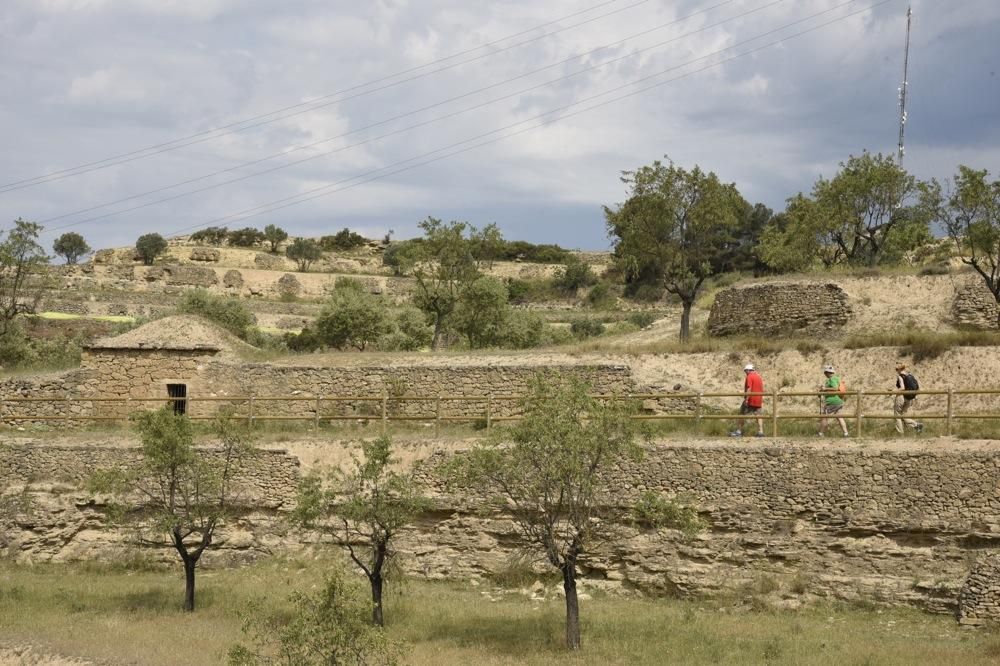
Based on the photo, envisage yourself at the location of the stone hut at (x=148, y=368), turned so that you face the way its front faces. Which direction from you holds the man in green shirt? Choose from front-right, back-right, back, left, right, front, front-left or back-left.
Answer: front-left

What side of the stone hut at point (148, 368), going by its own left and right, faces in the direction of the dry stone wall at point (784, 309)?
left

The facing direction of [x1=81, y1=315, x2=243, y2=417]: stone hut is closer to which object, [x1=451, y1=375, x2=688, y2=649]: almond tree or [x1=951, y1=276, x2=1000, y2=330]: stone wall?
the almond tree

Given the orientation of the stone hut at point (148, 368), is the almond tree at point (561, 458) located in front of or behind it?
in front

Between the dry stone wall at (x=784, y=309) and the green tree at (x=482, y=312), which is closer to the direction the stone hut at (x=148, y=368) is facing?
the dry stone wall

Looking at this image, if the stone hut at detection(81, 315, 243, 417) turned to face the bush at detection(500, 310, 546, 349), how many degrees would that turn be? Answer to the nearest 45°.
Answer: approximately 135° to its left

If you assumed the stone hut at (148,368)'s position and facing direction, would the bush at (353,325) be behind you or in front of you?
behind

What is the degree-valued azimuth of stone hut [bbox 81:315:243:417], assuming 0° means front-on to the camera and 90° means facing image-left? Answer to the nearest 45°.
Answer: approximately 0°

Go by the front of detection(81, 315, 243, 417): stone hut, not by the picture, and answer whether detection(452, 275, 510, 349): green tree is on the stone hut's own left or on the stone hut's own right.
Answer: on the stone hut's own left

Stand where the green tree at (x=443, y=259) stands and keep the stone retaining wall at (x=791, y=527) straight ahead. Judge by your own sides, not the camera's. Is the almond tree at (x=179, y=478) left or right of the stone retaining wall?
right

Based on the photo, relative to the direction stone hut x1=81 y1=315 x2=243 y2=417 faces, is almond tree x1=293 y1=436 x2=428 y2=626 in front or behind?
in front

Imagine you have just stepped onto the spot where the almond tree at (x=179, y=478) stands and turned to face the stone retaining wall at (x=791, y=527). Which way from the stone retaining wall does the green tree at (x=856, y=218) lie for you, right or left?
left
